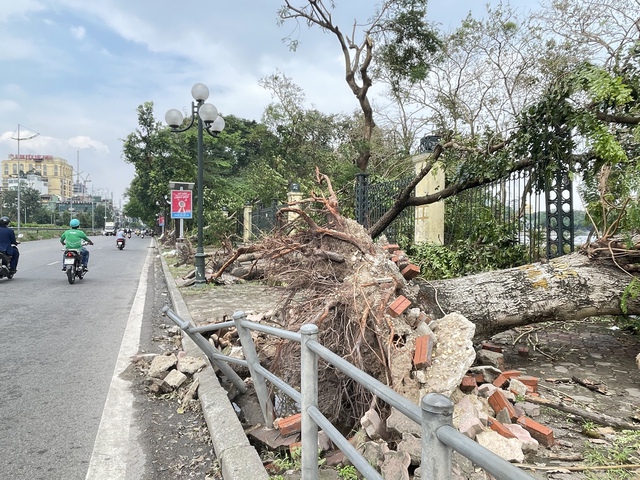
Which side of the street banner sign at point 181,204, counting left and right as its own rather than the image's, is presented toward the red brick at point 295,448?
front

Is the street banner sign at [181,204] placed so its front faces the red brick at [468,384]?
yes

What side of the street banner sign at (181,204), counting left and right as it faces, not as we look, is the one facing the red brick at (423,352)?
front

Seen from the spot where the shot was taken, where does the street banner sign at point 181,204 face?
facing the viewer

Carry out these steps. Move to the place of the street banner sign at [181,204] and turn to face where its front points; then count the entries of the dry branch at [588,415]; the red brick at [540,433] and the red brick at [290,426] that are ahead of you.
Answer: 3

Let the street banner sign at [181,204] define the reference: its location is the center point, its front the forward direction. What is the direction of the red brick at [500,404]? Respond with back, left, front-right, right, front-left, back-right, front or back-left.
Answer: front
